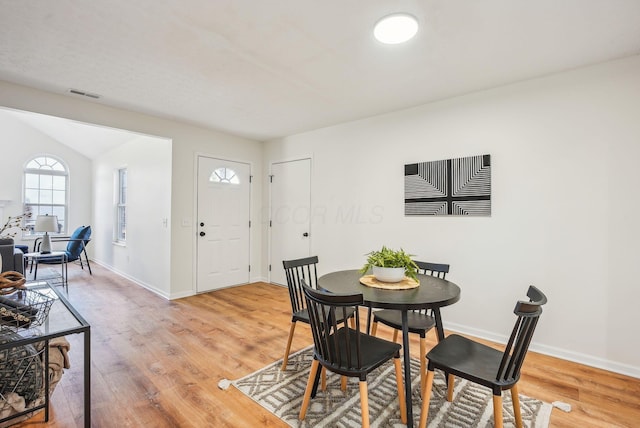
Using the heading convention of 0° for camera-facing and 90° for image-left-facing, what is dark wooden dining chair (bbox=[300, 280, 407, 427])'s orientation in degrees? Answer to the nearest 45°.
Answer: approximately 225°

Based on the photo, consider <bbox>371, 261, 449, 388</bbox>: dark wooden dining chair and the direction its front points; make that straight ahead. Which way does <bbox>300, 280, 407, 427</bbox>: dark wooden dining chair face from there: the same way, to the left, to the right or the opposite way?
the opposite way

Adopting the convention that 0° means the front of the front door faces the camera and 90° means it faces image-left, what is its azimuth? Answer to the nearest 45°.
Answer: approximately 315°

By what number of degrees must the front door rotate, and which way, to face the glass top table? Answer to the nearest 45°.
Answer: approximately 45° to its right

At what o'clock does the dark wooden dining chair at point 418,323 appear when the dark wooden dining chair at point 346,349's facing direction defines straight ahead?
the dark wooden dining chair at point 418,323 is roughly at 12 o'clock from the dark wooden dining chair at point 346,349.

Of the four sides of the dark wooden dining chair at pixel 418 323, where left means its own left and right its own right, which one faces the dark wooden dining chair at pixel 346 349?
front

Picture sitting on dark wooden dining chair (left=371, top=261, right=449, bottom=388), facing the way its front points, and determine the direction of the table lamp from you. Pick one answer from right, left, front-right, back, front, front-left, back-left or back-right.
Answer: front-right

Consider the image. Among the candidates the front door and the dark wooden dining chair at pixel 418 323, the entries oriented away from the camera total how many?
0

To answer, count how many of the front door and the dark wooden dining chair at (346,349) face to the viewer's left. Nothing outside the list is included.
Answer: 0

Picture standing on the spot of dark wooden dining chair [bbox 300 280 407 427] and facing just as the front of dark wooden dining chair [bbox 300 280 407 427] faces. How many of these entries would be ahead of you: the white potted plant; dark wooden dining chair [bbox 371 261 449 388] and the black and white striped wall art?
3
